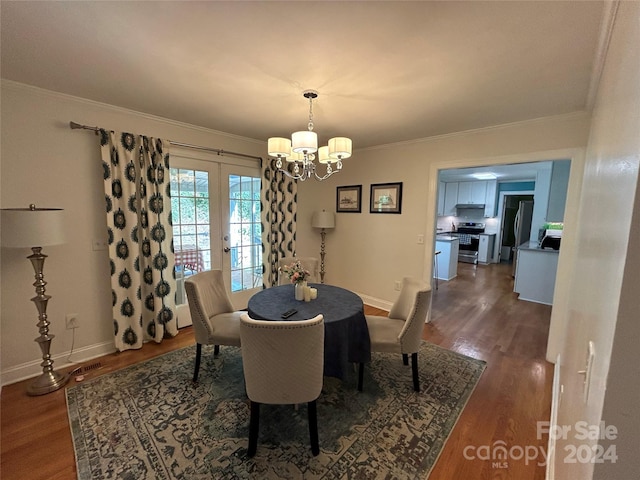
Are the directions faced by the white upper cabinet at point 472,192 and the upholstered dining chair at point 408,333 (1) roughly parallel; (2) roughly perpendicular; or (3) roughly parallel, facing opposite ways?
roughly perpendicular

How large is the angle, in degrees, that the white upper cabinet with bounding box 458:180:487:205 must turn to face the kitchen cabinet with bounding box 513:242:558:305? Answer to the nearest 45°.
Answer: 0° — it already faces it

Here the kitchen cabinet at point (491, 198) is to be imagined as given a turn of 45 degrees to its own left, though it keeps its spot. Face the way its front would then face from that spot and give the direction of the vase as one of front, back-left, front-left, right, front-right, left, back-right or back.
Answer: front-right

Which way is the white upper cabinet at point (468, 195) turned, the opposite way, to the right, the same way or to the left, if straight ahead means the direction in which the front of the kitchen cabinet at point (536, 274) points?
to the left

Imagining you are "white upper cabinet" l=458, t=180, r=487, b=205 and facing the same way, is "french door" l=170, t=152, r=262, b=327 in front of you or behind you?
in front

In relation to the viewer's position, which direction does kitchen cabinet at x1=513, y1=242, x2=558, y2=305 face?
facing to the left of the viewer

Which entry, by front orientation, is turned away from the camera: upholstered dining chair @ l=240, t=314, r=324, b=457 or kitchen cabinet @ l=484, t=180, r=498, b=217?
the upholstered dining chair

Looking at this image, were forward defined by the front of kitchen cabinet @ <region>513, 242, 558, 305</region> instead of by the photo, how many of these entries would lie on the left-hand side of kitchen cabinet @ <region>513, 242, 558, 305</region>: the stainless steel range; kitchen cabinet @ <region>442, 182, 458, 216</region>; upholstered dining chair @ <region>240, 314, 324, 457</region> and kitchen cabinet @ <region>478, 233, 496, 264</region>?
1

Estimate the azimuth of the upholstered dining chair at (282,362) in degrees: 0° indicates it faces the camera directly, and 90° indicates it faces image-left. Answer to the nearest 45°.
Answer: approximately 180°

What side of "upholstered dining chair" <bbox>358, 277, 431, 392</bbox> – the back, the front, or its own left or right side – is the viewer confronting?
left
